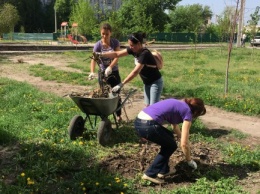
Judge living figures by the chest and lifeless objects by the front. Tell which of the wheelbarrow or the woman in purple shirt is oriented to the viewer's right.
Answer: the woman in purple shirt

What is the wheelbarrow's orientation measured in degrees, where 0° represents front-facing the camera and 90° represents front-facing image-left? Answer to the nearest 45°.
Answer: approximately 45°

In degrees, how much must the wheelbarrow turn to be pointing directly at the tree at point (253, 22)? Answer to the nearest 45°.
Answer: approximately 180°

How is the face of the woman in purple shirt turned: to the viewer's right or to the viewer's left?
to the viewer's right

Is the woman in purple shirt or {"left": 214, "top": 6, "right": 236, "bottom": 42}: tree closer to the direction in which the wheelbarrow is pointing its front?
the woman in purple shirt

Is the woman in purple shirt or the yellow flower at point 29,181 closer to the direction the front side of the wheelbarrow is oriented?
the yellow flower

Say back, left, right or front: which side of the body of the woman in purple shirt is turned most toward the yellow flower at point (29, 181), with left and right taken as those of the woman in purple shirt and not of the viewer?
back

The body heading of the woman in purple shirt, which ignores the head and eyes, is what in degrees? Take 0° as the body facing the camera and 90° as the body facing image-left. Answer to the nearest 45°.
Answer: approximately 270°

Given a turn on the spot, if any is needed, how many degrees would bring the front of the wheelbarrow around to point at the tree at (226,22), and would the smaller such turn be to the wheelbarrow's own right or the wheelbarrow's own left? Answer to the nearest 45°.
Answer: approximately 135° to the wheelbarrow's own right

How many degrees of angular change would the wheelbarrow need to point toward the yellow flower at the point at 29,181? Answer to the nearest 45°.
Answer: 0° — it already faces it

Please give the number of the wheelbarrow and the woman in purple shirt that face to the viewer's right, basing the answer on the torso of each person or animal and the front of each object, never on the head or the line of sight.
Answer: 1
